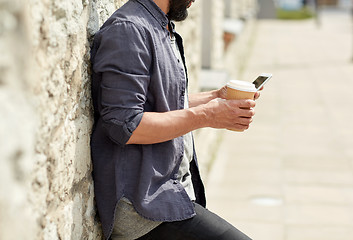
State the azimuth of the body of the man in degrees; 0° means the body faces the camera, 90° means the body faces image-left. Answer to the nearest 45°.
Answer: approximately 270°

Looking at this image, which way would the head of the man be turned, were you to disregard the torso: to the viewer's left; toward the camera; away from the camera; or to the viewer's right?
to the viewer's right
